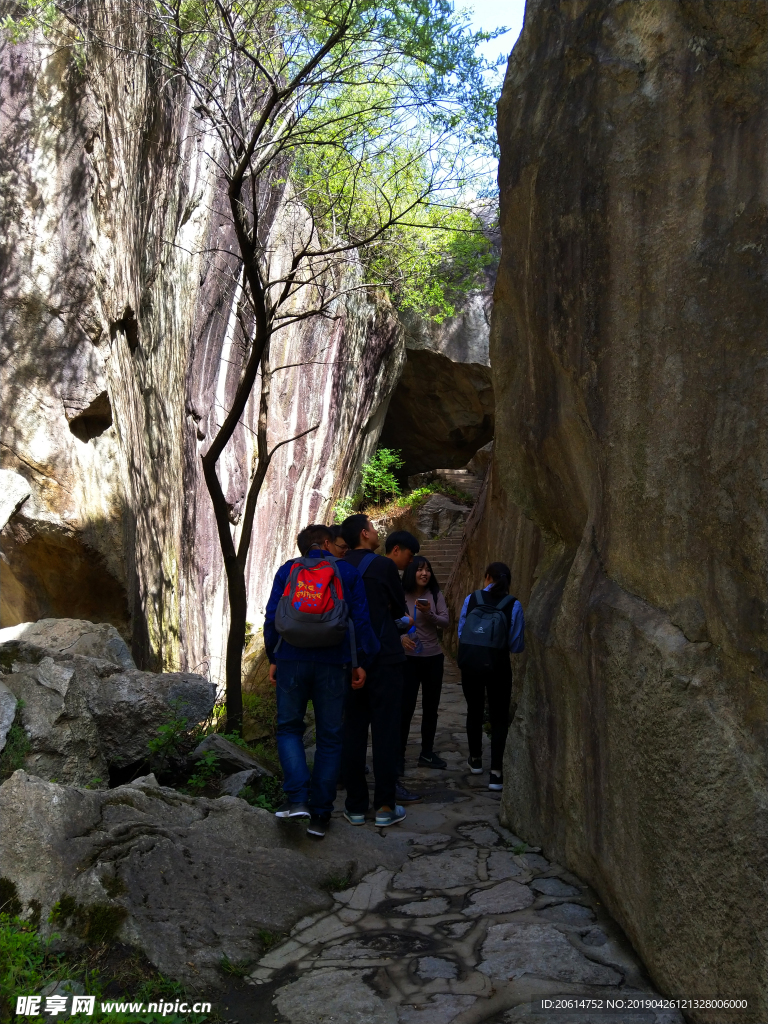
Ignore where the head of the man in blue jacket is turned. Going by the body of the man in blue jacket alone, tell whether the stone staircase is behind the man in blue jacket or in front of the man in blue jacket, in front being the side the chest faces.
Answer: in front

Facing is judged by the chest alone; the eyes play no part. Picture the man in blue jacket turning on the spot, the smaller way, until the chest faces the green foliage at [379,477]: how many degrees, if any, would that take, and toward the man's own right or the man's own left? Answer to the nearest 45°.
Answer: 0° — they already face it

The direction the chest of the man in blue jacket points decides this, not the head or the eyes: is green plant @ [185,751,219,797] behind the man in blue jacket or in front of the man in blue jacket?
in front

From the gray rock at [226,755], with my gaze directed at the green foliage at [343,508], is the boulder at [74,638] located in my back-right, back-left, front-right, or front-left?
front-left

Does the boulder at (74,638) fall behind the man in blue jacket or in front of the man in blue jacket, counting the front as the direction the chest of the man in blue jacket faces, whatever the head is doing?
in front

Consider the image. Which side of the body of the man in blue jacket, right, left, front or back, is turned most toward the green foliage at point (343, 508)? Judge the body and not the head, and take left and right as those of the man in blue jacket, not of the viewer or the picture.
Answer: front

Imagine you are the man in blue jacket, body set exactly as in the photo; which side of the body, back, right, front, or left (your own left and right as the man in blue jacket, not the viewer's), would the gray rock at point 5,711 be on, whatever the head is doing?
left

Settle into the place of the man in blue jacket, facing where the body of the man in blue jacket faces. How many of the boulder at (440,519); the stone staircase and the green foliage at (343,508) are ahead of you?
3

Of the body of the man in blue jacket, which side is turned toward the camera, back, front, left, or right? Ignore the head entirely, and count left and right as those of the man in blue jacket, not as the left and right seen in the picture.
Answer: back

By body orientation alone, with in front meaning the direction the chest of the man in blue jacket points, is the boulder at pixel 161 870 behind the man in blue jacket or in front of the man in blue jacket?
behind
